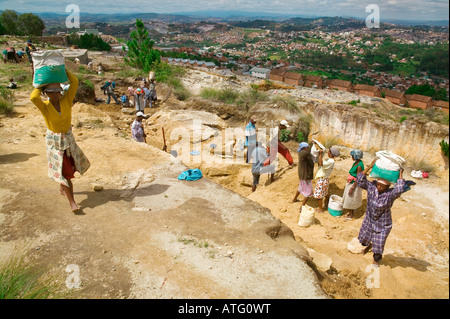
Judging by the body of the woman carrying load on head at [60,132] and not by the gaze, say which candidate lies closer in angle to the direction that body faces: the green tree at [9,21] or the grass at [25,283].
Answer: the grass

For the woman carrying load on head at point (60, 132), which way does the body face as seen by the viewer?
toward the camera

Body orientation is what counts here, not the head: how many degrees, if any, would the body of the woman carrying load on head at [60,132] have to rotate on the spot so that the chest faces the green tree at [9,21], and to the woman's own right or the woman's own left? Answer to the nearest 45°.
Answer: approximately 180°

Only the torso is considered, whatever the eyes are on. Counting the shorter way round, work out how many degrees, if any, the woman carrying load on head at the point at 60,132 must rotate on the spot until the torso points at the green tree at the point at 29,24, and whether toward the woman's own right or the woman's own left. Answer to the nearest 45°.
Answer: approximately 180°

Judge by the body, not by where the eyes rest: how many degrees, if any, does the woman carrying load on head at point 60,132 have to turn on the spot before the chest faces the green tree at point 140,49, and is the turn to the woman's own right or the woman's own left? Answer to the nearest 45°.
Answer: approximately 180°

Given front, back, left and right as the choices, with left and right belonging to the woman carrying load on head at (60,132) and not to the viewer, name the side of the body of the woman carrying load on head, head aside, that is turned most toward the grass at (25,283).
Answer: front
